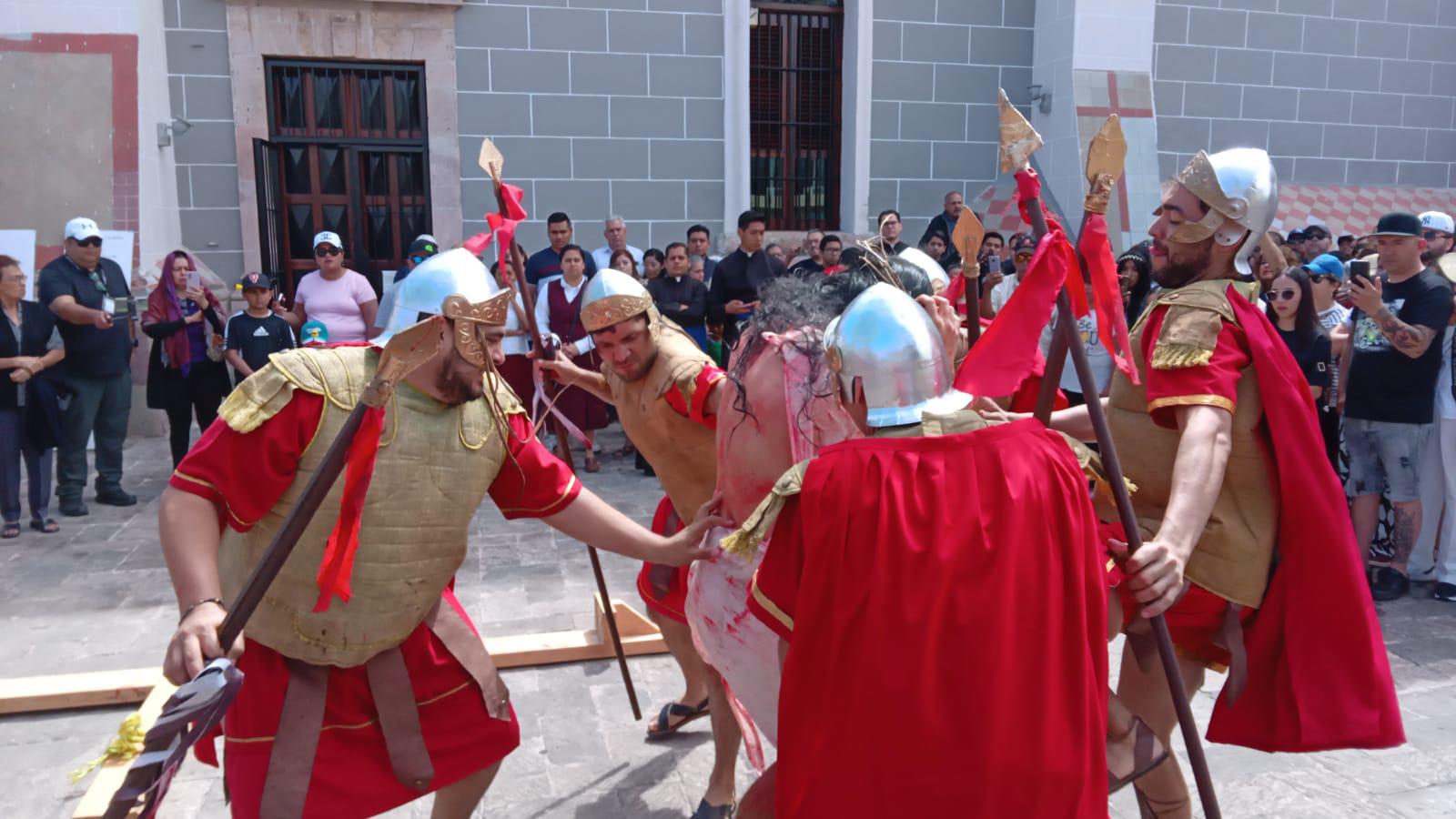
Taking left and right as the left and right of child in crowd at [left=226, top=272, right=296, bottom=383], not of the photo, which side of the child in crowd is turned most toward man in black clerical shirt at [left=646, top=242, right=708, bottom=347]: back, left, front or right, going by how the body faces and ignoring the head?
left

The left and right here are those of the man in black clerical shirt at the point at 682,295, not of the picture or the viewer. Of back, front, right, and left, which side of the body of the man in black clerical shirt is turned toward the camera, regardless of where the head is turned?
front

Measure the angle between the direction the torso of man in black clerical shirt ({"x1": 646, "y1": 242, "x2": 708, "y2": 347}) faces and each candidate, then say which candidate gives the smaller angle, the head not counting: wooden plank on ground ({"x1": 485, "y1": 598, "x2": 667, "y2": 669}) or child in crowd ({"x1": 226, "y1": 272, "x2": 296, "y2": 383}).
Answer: the wooden plank on ground

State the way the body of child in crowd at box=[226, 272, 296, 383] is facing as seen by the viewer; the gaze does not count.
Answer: toward the camera

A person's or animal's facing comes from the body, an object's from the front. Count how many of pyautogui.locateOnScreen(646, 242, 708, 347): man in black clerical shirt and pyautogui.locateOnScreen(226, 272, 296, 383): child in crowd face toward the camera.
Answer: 2

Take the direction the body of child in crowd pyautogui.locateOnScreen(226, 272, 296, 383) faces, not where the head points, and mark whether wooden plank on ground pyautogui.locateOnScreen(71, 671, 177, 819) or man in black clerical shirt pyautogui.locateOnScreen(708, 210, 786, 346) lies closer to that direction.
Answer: the wooden plank on ground

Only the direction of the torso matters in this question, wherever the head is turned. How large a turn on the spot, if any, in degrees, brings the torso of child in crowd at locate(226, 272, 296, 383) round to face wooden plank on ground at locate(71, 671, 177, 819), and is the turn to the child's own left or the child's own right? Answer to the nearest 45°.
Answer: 0° — they already face it

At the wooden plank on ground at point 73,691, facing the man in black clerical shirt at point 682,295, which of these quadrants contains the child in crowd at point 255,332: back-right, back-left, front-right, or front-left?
front-left
